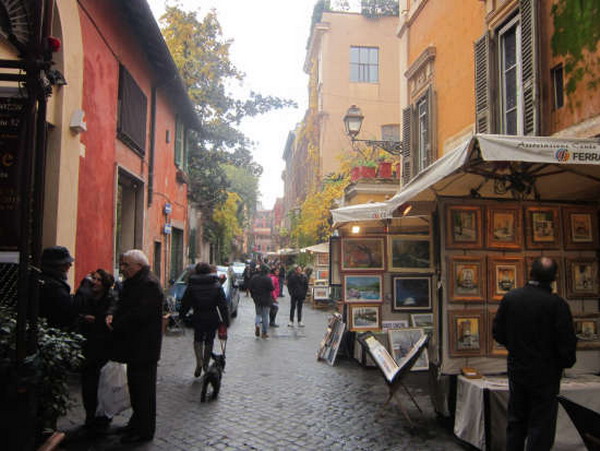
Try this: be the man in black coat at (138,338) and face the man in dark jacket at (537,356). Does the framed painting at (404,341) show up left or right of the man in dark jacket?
left

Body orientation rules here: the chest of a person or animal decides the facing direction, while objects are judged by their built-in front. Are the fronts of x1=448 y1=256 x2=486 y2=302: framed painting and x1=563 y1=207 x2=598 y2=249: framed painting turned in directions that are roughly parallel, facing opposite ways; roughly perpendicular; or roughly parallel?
roughly parallel

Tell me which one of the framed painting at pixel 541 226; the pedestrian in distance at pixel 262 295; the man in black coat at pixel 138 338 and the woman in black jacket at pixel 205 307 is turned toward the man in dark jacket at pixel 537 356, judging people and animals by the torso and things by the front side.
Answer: the framed painting

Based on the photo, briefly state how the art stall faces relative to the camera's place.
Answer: facing the viewer

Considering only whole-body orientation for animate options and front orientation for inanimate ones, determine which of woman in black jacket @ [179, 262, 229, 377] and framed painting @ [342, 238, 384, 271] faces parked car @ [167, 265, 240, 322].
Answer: the woman in black jacket

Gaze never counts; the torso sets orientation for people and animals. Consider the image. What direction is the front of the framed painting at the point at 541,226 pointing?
toward the camera

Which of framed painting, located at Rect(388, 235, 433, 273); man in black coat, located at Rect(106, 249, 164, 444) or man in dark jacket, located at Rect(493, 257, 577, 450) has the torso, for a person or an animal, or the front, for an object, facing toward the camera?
the framed painting

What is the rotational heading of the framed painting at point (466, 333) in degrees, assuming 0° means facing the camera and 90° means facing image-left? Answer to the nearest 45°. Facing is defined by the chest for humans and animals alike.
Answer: approximately 0°

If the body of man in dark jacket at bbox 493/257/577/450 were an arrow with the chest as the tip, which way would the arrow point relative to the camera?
away from the camera

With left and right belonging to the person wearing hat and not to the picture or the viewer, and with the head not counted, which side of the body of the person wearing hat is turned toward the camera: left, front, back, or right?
right

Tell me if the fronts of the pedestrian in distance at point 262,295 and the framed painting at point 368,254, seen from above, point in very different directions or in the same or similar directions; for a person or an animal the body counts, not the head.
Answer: very different directions

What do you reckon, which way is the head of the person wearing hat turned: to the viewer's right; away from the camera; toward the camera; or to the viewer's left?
to the viewer's right

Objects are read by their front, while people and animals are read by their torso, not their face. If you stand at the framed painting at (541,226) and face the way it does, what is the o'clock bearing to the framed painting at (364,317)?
the framed painting at (364,317) is roughly at 4 o'clock from the framed painting at (541,226).
